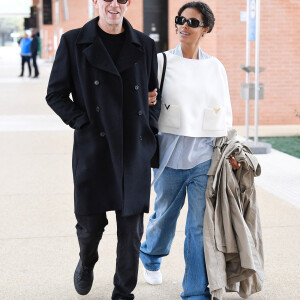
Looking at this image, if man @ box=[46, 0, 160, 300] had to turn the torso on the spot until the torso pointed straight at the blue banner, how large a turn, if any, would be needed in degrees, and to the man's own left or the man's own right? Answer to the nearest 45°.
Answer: approximately 180°

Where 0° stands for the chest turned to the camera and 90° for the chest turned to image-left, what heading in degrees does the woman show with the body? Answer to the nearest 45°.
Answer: approximately 0°

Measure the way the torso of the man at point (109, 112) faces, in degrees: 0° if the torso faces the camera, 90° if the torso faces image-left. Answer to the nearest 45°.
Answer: approximately 0°
